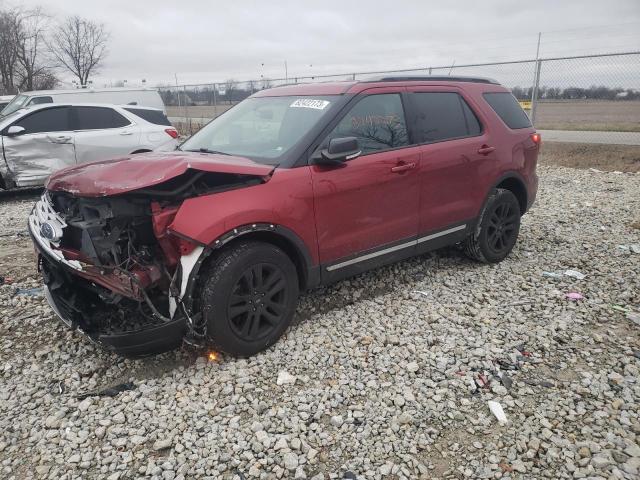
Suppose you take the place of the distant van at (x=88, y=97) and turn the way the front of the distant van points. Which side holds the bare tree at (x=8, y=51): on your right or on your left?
on your right

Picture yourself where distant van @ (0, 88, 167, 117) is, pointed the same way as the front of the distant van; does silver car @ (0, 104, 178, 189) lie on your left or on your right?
on your left

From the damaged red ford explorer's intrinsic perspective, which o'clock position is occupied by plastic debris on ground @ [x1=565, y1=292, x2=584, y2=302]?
The plastic debris on ground is roughly at 7 o'clock from the damaged red ford explorer.

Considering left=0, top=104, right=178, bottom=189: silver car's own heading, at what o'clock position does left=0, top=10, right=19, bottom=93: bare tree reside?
The bare tree is roughly at 3 o'clock from the silver car.

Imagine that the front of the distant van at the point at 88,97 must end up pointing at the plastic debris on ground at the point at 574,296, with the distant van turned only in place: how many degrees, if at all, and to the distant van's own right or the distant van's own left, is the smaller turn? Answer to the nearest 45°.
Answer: approximately 90° to the distant van's own left

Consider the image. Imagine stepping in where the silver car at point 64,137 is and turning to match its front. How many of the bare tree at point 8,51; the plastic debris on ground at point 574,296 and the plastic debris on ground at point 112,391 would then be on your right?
1

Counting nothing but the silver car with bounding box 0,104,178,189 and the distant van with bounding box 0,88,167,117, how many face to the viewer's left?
2

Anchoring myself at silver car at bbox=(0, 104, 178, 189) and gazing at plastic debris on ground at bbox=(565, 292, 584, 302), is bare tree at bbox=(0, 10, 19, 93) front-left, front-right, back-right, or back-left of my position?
back-left

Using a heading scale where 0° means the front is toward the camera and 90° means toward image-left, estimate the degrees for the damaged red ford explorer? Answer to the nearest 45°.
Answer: approximately 45°

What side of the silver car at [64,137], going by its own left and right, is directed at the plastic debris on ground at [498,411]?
left

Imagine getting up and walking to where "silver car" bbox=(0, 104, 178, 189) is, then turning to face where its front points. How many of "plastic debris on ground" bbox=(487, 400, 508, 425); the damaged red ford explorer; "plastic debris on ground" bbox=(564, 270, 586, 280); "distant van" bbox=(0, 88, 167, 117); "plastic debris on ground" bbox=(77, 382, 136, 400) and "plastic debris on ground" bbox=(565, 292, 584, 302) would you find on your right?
1

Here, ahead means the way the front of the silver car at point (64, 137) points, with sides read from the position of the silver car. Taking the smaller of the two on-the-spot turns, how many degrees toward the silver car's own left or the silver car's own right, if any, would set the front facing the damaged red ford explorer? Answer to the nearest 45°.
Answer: approximately 90° to the silver car's own left

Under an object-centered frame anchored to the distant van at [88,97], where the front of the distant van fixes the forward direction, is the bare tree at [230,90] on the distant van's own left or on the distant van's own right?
on the distant van's own right

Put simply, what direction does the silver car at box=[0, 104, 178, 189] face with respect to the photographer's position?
facing to the left of the viewer

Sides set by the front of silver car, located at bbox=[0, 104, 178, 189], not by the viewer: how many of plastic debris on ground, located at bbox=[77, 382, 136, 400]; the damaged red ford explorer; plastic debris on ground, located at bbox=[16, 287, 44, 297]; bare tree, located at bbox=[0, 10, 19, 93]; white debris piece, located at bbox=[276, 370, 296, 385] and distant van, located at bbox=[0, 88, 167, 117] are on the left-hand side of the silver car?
4

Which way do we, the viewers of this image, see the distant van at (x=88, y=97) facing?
facing to the left of the viewer

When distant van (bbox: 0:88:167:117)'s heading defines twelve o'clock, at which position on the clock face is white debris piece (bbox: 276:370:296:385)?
The white debris piece is roughly at 9 o'clock from the distant van.
